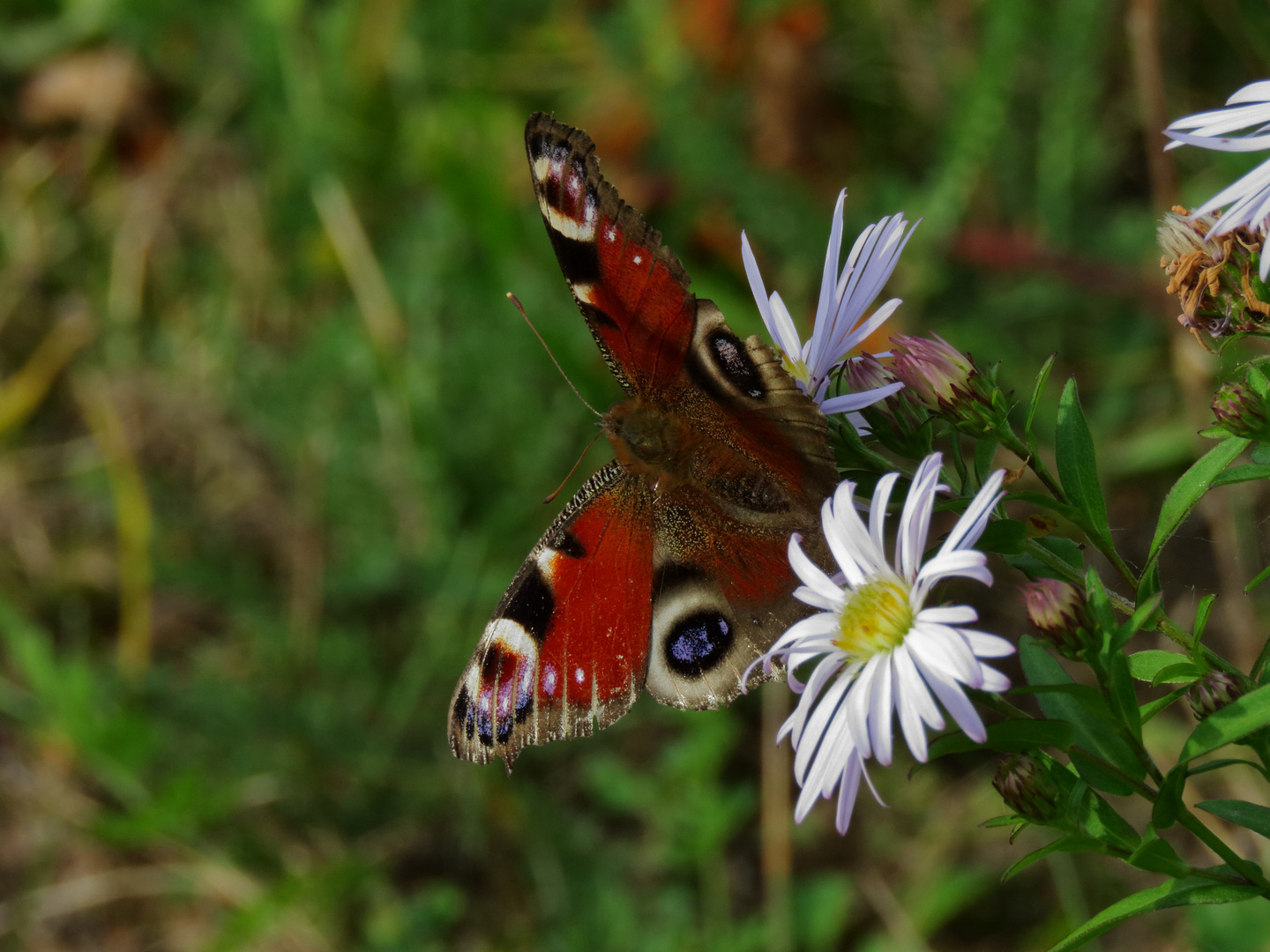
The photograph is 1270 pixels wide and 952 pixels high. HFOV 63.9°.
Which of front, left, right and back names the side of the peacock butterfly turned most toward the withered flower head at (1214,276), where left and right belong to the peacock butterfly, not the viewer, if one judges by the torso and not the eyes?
back

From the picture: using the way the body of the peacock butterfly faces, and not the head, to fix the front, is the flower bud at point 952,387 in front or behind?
behind

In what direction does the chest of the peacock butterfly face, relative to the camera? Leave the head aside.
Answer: to the viewer's left
